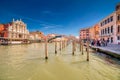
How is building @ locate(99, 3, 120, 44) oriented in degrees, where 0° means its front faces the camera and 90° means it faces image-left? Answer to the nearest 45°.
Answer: approximately 45°
